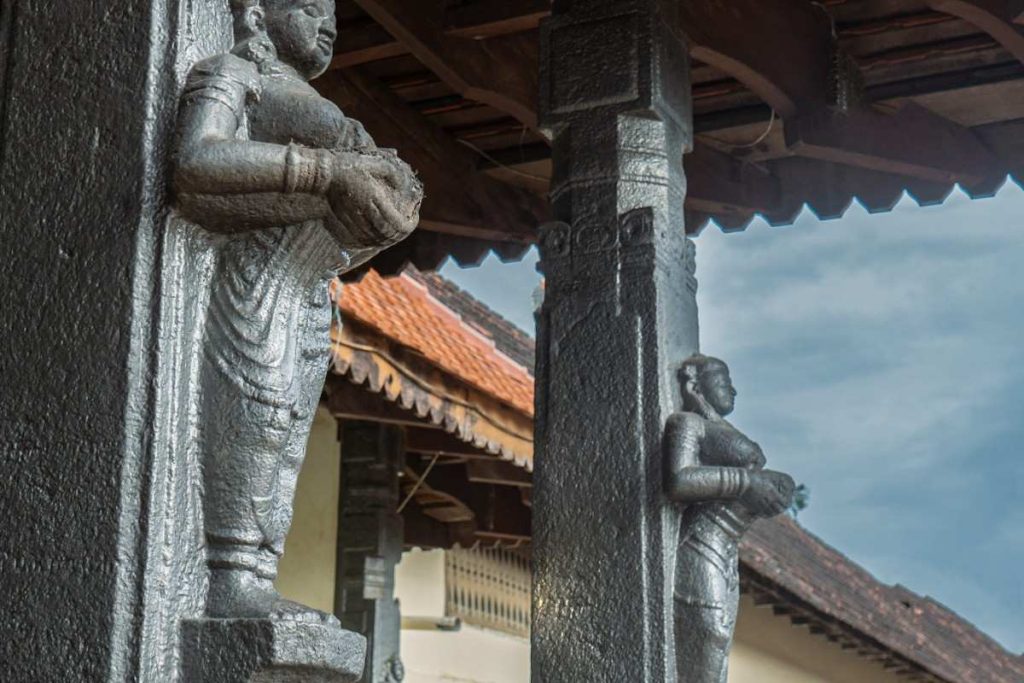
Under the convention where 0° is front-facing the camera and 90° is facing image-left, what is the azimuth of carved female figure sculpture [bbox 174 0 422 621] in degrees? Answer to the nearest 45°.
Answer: approximately 270°

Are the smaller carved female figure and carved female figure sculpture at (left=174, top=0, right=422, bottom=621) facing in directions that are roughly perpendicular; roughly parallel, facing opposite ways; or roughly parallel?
roughly parallel

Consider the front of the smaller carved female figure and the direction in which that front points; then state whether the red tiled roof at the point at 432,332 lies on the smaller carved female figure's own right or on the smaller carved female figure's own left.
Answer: on the smaller carved female figure's own left

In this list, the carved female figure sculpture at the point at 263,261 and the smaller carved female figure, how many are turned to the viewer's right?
2

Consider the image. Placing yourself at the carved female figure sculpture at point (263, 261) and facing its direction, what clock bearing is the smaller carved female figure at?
The smaller carved female figure is roughly at 10 o'clock from the carved female figure sculpture.

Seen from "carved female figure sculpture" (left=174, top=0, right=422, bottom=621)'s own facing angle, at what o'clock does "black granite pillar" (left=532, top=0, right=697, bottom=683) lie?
The black granite pillar is roughly at 10 o'clock from the carved female figure sculpture.

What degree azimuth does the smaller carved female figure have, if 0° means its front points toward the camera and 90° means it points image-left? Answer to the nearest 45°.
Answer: approximately 270°

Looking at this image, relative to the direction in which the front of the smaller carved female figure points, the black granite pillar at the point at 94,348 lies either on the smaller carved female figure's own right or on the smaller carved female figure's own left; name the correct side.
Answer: on the smaller carved female figure's own right
